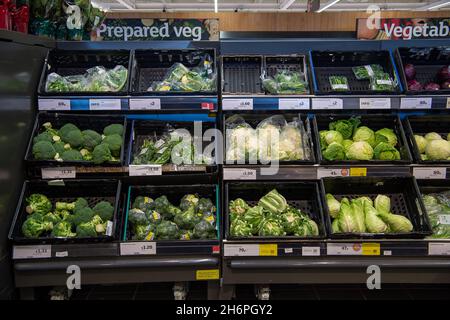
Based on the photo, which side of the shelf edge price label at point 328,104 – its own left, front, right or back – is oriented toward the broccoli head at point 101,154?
right

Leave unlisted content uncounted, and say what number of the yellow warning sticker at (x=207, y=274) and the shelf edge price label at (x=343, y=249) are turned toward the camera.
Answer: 2

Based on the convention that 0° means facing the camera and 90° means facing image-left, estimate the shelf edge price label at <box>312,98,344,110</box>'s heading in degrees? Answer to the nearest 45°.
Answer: approximately 0°
